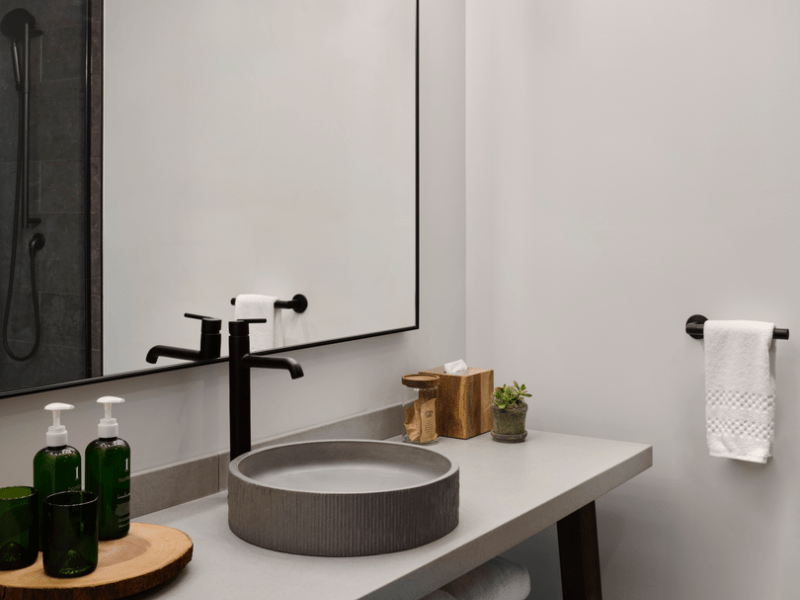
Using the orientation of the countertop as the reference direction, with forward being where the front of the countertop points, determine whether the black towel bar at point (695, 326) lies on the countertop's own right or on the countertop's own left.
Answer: on the countertop's own left

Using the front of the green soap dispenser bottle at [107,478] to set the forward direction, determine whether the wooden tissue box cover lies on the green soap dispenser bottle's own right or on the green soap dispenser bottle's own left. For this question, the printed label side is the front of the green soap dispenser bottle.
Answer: on the green soap dispenser bottle's own left

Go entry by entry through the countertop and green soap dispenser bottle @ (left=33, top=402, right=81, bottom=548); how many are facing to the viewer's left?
0

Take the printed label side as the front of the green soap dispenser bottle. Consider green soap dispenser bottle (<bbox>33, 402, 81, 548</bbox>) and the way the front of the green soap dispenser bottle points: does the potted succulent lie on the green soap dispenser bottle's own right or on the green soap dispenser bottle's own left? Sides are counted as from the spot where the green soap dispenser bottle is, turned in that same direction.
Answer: on the green soap dispenser bottle's own left

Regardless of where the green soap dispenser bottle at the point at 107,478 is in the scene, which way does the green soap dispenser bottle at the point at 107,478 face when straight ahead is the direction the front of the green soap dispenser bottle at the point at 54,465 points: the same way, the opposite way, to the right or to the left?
the same way

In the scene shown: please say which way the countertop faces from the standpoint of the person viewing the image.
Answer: facing the viewer and to the right of the viewer
